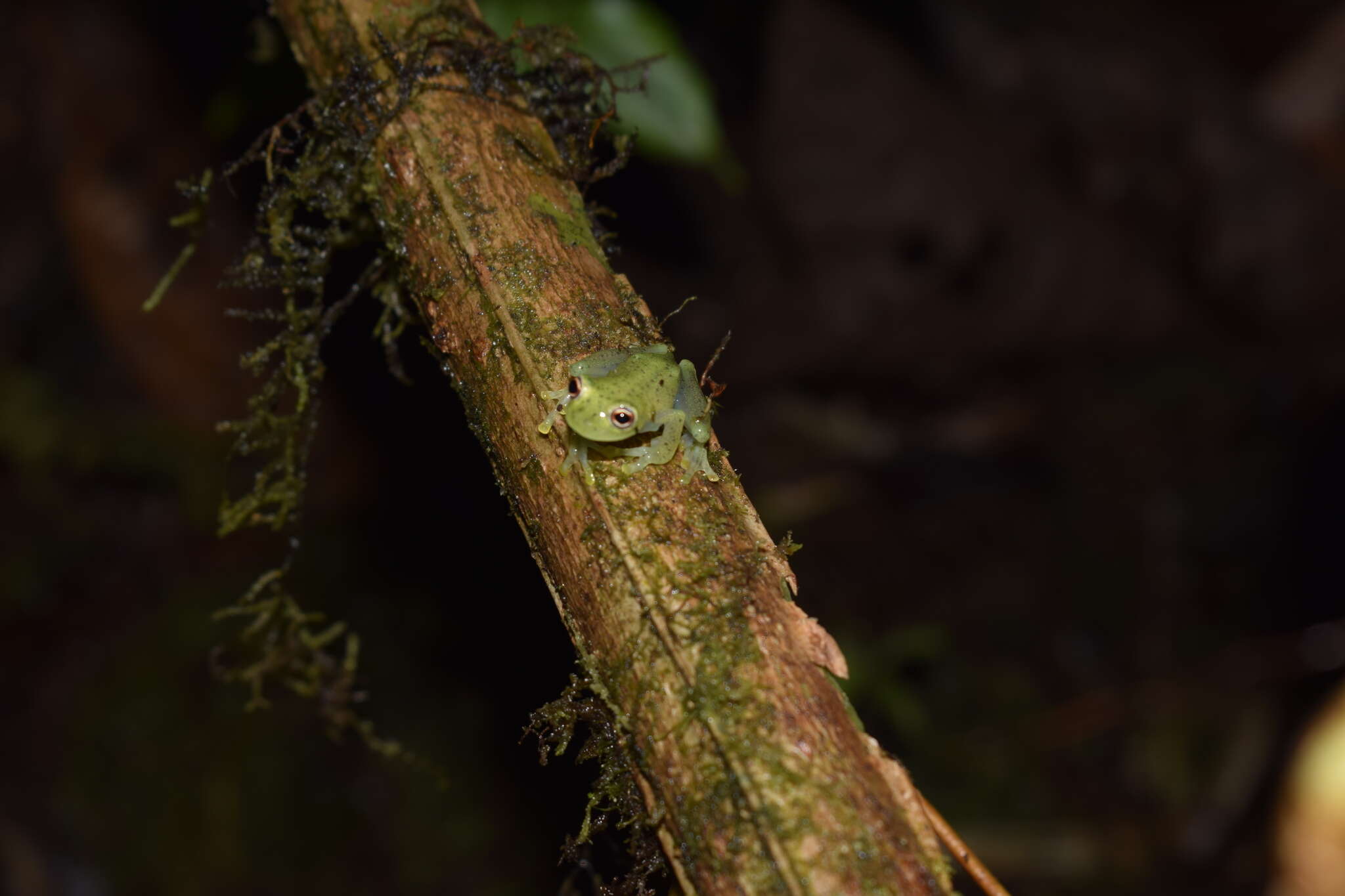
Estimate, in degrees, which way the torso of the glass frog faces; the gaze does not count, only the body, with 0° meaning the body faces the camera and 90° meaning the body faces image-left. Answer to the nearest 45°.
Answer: approximately 45°
